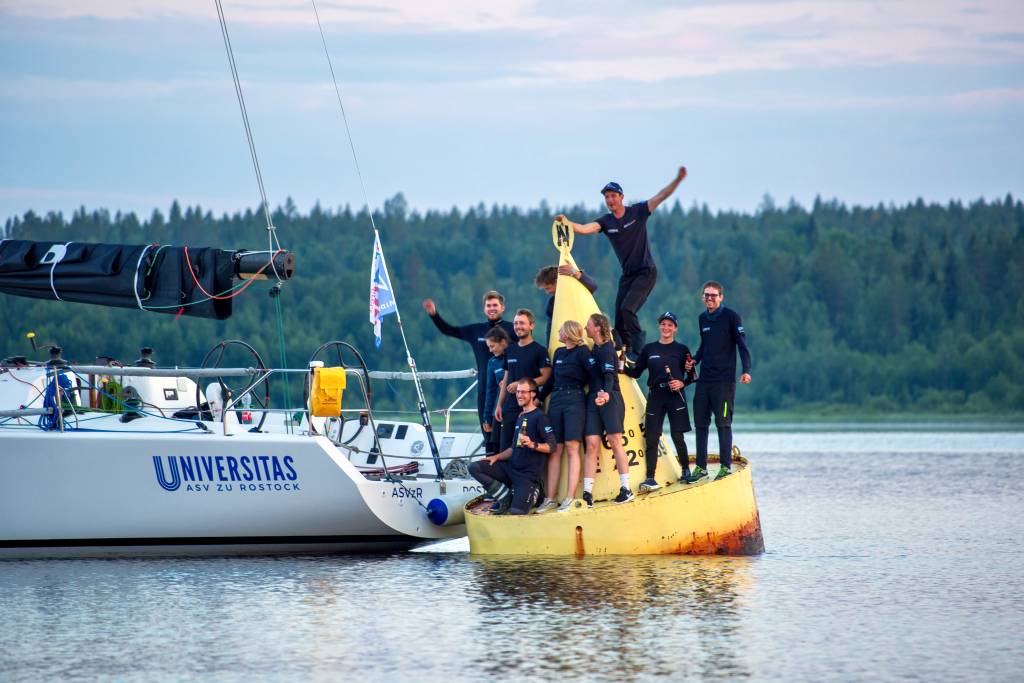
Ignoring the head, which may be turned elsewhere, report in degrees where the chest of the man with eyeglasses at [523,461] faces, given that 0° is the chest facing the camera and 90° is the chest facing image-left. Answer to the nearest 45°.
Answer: approximately 45°

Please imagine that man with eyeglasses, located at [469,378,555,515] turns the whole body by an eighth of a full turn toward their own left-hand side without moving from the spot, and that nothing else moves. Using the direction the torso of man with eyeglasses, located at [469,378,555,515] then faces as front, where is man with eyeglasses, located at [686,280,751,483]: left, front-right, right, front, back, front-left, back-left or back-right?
left

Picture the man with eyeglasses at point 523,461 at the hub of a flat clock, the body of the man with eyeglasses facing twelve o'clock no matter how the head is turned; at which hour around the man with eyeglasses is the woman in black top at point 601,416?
The woman in black top is roughly at 8 o'clock from the man with eyeglasses.

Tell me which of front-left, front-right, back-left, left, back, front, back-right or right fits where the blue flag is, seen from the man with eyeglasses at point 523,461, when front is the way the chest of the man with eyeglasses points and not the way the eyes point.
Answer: right

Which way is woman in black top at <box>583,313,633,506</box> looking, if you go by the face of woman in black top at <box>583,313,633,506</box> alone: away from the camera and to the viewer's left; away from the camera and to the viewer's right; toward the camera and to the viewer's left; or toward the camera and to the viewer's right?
toward the camera and to the viewer's left
